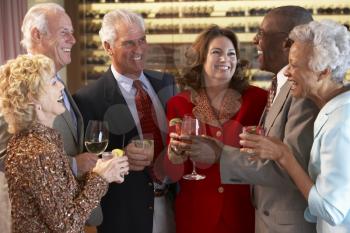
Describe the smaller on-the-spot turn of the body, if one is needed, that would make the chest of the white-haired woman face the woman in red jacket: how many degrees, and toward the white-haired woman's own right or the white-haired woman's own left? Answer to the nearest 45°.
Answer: approximately 45° to the white-haired woman's own right

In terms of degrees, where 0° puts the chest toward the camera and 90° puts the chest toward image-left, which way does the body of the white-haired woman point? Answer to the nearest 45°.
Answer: approximately 90°

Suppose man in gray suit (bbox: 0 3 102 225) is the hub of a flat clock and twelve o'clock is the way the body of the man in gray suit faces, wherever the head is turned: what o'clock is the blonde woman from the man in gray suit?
The blonde woman is roughly at 3 o'clock from the man in gray suit.

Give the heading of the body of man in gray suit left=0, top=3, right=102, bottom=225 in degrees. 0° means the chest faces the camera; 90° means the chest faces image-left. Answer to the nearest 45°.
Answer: approximately 270°

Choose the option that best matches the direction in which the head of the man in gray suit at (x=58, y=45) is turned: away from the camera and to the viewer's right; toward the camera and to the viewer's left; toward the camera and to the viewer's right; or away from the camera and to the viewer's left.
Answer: toward the camera and to the viewer's right

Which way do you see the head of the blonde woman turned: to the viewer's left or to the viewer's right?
to the viewer's right

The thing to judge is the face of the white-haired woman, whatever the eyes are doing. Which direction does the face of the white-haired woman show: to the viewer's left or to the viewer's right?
to the viewer's left

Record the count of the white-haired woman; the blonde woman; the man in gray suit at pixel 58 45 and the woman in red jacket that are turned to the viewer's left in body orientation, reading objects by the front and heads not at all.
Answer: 1

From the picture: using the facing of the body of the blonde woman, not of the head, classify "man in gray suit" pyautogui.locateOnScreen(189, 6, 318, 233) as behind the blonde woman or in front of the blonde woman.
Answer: in front

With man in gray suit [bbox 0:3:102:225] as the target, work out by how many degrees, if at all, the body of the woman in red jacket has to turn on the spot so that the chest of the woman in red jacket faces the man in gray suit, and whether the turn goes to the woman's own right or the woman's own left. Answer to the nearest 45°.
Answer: approximately 90° to the woman's own right

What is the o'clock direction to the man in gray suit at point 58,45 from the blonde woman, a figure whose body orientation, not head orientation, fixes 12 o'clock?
The man in gray suit is roughly at 9 o'clock from the blonde woman.

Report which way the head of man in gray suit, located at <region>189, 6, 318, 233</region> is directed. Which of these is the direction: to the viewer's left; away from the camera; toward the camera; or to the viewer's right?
to the viewer's left

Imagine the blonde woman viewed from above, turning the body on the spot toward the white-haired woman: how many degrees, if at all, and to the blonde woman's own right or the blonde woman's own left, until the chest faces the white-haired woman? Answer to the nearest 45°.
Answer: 0° — they already face them

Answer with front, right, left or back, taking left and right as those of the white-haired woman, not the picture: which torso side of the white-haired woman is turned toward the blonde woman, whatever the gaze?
front

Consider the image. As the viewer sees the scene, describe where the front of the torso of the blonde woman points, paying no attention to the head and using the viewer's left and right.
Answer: facing to the right of the viewer

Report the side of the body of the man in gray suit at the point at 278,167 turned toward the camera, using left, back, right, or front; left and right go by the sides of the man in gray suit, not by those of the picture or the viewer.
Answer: left
